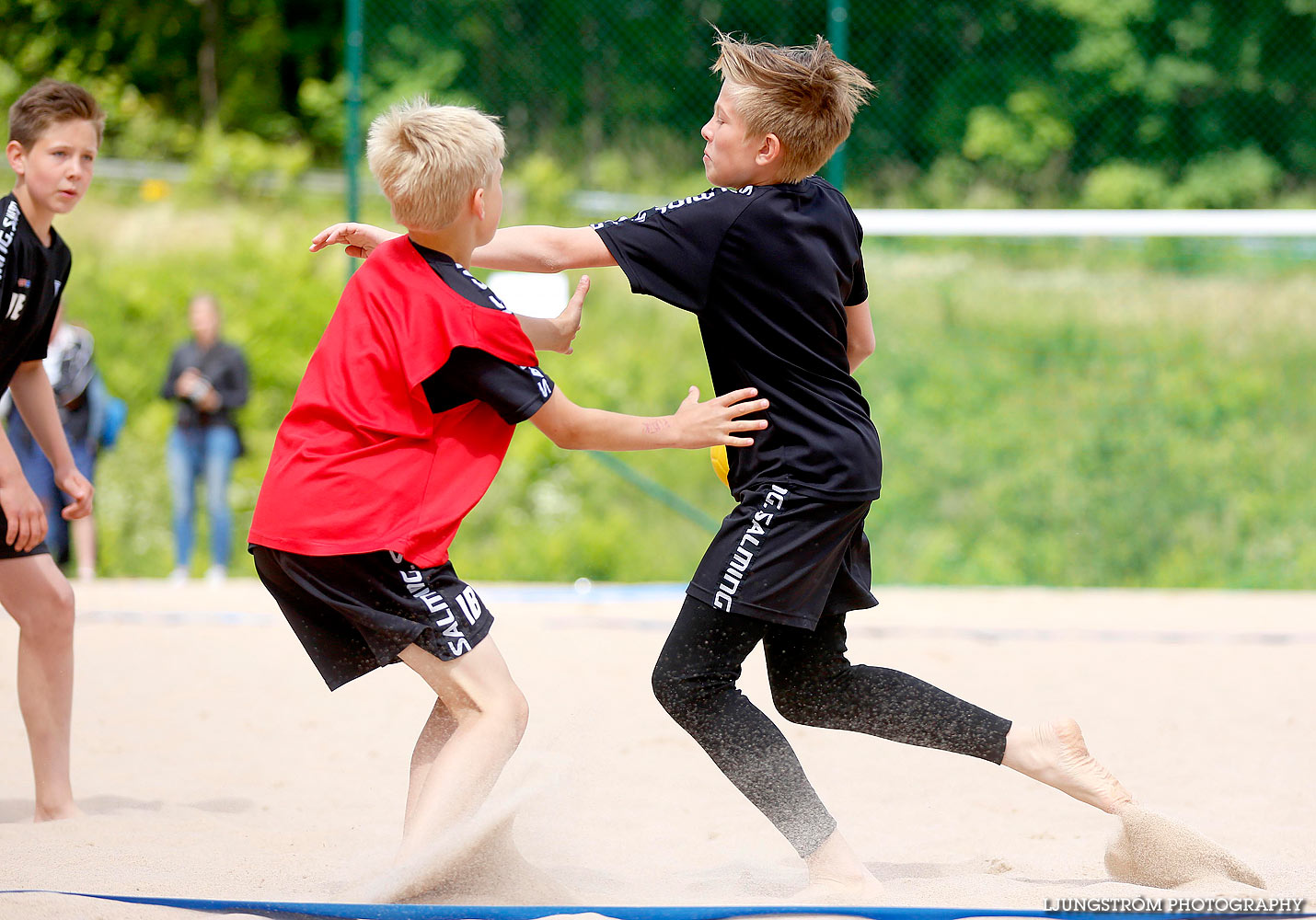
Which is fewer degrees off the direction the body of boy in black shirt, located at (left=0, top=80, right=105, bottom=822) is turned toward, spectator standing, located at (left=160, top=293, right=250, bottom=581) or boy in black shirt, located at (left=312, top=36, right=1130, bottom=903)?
the boy in black shirt

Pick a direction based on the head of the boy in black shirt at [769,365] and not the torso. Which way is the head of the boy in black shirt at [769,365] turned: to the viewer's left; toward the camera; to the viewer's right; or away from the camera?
to the viewer's left

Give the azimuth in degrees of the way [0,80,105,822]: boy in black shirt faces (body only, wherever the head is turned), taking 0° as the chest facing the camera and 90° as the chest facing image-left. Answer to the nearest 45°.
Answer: approximately 315°

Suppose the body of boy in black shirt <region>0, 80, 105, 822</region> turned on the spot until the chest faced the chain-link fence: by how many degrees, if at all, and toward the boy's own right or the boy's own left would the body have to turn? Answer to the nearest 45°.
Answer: approximately 90° to the boy's own left

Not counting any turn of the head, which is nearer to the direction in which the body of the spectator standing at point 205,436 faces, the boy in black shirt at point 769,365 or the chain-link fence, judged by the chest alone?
the boy in black shirt

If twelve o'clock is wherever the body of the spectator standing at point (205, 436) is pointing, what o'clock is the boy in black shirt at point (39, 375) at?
The boy in black shirt is roughly at 12 o'clock from the spectator standing.

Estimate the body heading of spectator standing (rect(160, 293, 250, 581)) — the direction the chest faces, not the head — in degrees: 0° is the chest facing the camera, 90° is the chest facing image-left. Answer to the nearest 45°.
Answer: approximately 0°

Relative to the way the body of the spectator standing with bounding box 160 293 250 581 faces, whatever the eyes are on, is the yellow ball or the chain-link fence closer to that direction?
the yellow ball

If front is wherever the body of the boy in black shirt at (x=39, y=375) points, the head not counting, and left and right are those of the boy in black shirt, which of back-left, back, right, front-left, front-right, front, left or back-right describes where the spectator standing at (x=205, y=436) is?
back-left
